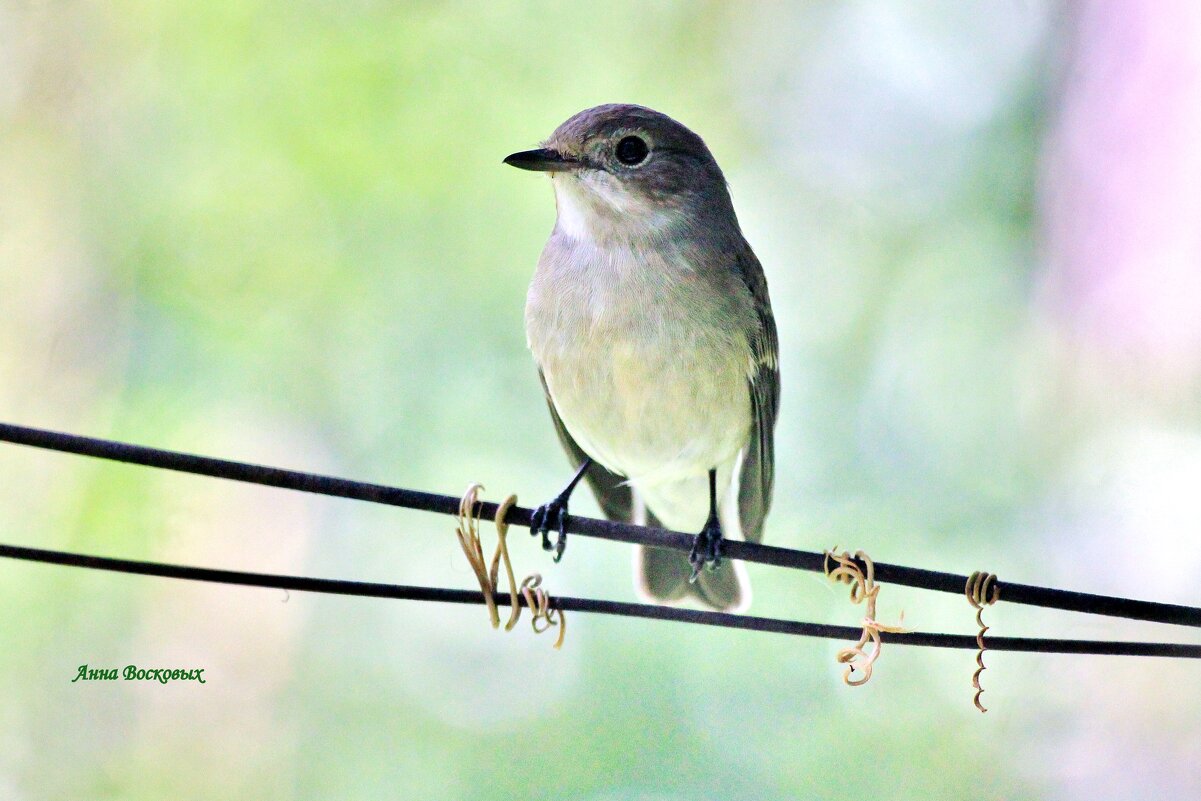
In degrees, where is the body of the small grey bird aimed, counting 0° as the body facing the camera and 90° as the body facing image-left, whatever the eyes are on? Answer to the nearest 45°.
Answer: approximately 45°
